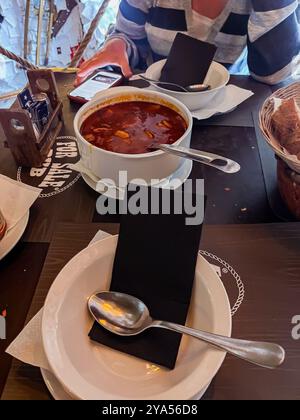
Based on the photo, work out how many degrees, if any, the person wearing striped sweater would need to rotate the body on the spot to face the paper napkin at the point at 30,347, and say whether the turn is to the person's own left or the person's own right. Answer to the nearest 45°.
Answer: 0° — they already face it

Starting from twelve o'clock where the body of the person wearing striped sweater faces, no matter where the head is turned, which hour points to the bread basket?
The bread basket is roughly at 12 o'clock from the person wearing striped sweater.

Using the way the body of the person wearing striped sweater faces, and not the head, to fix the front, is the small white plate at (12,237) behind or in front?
in front

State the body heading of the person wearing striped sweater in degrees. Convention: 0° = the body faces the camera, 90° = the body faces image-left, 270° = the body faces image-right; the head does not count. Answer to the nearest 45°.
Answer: approximately 0°

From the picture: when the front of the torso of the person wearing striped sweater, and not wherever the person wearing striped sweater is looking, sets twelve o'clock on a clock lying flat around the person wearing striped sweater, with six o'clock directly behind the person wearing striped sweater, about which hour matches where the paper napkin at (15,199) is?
The paper napkin is roughly at 1 o'clock from the person wearing striped sweater.
